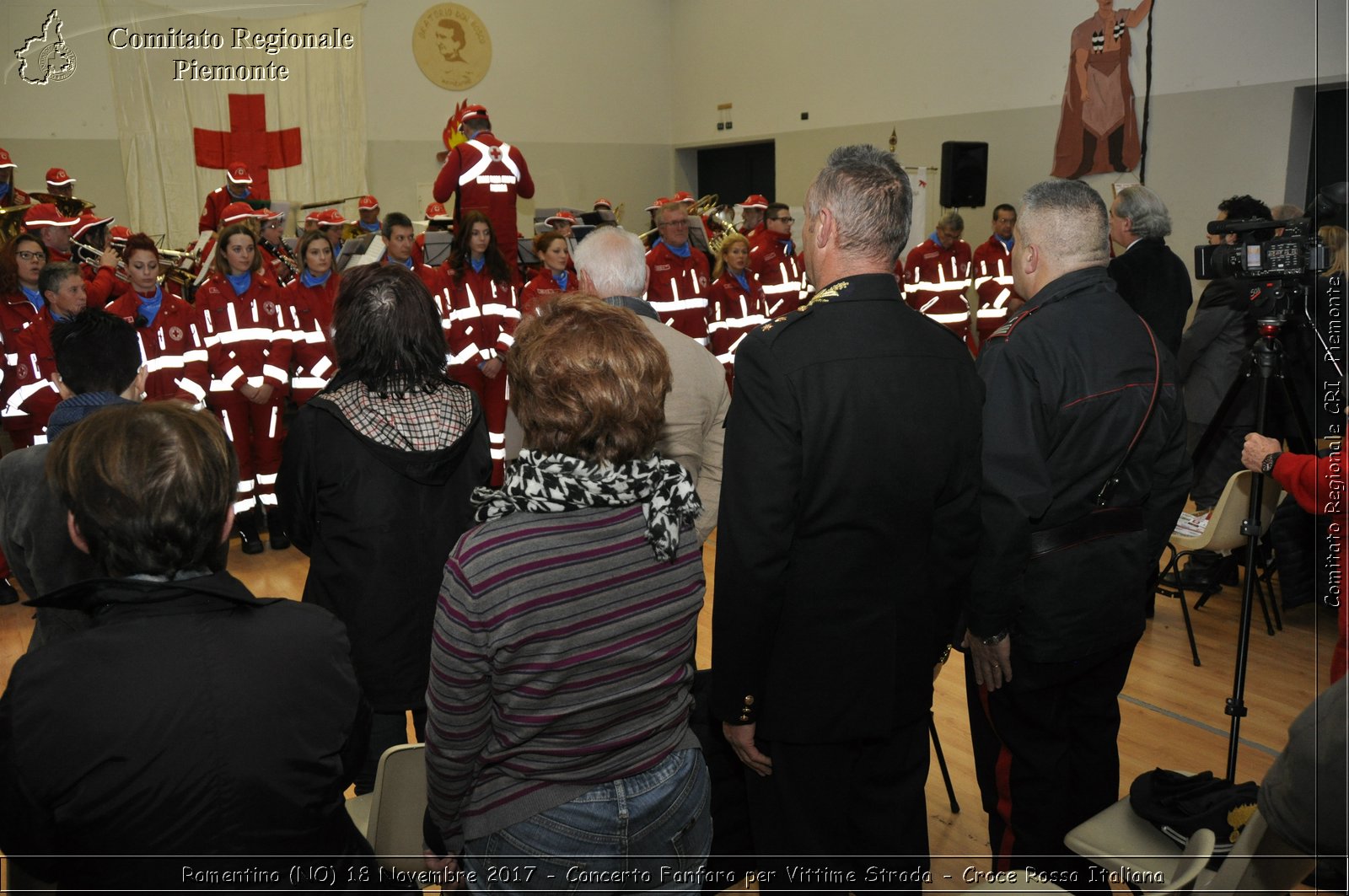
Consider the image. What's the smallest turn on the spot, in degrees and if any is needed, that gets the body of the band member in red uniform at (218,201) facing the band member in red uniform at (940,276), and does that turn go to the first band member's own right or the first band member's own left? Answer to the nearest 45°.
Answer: approximately 45° to the first band member's own left

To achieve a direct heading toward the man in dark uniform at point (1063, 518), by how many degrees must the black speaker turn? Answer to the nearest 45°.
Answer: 0° — it already faces them

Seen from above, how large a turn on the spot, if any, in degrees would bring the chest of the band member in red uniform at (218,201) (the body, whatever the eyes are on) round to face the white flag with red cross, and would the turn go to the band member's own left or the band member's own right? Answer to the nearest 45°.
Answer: approximately 135° to the band member's own left

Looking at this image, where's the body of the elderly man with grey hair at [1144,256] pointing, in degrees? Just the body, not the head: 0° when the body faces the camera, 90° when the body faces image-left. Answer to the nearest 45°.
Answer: approximately 135°

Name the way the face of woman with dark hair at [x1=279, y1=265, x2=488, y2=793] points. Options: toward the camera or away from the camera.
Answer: away from the camera

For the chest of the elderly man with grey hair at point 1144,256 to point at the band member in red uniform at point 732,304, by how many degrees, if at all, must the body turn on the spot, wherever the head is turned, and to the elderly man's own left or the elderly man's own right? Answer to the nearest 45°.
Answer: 0° — they already face them
